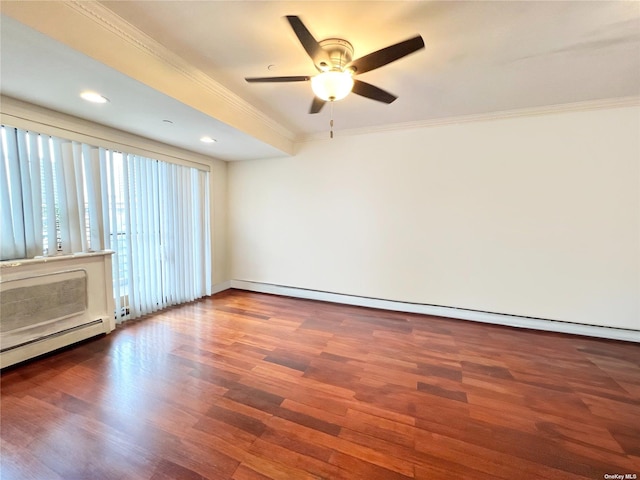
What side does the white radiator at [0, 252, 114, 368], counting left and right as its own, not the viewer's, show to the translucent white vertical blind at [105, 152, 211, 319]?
left

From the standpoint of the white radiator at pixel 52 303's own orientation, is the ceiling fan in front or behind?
in front

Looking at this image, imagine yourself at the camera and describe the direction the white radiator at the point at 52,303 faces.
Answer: facing the viewer and to the right of the viewer
